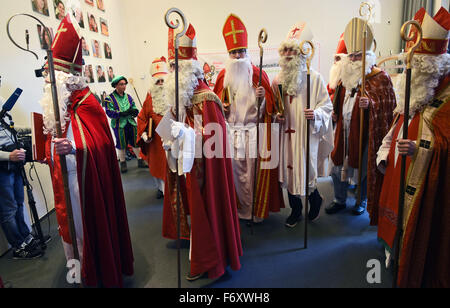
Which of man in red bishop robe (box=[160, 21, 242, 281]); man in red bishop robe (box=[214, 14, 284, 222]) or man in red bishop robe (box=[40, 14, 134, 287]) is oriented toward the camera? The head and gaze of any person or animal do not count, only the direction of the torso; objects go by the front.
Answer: man in red bishop robe (box=[214, 14, 284, 222])

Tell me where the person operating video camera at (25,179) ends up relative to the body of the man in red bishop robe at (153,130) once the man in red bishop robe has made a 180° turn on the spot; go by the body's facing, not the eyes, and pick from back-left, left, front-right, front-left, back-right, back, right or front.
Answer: back

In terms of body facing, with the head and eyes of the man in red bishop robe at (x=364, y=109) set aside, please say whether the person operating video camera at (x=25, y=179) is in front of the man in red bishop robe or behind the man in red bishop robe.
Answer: in front

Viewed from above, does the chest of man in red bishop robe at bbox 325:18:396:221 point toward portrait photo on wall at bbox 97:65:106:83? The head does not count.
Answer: no

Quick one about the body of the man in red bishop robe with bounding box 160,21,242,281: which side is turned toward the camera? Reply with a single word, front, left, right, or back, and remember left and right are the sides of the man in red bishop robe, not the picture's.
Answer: left

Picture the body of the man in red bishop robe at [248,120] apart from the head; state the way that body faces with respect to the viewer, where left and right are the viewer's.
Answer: facing the viewer

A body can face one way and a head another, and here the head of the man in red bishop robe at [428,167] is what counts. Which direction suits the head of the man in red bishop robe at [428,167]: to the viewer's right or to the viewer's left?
to the viewer's left

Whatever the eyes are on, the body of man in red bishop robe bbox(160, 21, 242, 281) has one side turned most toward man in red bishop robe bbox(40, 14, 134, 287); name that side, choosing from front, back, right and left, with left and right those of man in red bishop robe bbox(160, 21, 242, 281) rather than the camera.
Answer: front

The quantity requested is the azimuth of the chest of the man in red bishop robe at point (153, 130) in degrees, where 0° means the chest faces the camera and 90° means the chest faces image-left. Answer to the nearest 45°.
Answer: approximately 315°

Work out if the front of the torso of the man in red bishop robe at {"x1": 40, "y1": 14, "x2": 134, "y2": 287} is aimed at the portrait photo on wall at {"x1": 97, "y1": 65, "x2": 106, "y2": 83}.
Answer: no

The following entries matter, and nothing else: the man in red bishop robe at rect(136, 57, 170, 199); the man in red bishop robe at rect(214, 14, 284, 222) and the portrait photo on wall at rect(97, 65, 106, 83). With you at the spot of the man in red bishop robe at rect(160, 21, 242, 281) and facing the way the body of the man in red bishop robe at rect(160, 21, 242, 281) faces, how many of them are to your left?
0

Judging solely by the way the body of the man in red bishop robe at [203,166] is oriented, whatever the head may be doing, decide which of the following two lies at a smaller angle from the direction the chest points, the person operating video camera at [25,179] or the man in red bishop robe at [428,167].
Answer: the person operating video camera

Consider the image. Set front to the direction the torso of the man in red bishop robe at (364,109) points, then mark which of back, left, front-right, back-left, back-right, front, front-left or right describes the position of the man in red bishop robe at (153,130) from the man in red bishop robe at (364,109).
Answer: front-right

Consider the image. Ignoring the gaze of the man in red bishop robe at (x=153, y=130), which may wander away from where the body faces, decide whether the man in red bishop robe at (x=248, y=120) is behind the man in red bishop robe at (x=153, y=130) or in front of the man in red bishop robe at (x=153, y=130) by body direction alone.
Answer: in front

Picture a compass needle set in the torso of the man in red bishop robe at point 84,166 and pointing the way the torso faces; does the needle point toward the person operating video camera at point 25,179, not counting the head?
no

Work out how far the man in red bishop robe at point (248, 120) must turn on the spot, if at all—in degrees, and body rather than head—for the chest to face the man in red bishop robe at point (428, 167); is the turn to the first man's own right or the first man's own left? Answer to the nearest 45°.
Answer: approximately 45° to the first man's own left
